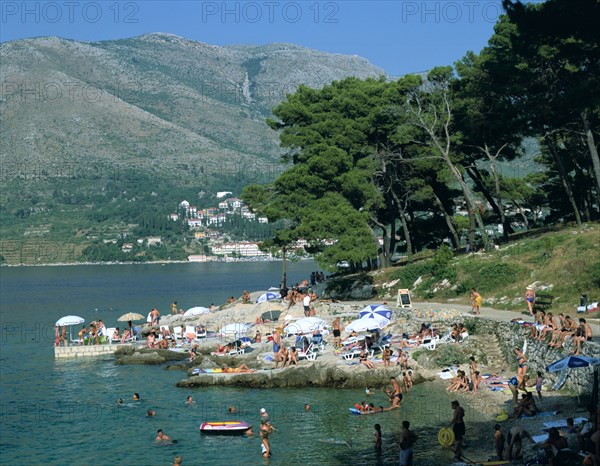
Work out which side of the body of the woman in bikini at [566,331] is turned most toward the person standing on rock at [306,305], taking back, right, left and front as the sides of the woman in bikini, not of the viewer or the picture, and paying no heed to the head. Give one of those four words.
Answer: right

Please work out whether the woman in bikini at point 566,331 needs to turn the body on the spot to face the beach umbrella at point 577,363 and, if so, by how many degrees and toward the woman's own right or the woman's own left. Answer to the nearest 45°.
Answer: approximately 45° to the woman's own left

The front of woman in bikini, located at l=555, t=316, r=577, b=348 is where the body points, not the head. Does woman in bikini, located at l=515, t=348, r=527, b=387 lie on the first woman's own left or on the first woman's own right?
on the first woman's own right

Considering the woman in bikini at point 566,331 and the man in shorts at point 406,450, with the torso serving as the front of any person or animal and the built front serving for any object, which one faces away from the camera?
the man in shorts

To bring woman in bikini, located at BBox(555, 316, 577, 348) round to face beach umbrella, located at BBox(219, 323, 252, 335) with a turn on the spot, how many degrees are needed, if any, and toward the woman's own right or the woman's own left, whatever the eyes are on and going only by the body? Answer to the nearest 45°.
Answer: approximately 90° to the woman's own right

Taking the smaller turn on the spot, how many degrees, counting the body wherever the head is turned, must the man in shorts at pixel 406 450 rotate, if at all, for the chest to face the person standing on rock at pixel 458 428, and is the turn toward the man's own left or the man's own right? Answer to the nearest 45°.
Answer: approximately 45° to the man's own right

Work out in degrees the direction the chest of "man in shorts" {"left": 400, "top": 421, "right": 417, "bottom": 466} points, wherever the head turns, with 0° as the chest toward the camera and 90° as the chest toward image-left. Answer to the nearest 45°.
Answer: approximately 180°

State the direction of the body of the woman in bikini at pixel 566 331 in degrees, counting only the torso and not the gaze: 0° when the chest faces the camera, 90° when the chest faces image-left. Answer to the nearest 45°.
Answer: approximately 45°
